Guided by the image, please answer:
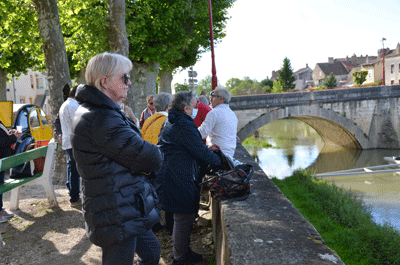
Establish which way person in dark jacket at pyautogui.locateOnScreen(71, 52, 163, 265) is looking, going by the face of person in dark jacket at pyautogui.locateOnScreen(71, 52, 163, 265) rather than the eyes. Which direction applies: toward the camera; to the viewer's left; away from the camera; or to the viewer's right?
to the viewer's right

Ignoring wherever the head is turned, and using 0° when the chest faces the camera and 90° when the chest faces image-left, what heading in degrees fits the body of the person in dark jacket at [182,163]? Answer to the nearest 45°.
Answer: approximately 270°

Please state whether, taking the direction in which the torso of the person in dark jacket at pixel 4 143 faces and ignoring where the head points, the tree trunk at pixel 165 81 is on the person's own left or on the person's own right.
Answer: on the person's own left

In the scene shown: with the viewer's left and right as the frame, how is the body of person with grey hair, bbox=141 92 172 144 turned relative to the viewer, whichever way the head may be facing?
facing away from the viewer and to the right of the viewer

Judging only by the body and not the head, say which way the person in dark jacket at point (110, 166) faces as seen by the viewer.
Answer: to the viewer's right

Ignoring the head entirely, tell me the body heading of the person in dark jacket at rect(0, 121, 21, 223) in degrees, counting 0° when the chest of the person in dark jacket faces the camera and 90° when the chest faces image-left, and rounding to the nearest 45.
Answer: approximately 270°

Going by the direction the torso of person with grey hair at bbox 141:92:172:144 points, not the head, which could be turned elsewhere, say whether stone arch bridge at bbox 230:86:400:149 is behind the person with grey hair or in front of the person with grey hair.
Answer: in front
